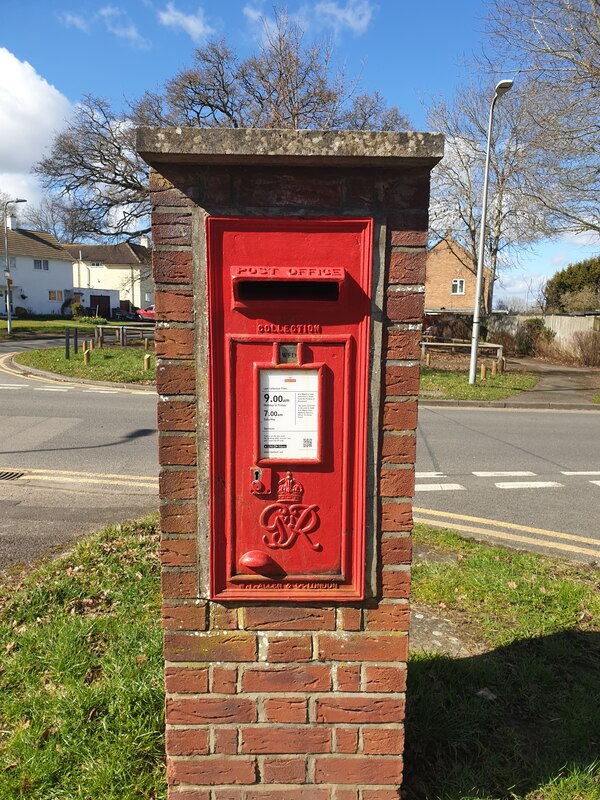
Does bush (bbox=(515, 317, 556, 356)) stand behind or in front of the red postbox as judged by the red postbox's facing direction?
behind

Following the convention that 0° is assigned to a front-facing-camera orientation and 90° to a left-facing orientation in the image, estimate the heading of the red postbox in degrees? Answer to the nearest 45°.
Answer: approximately 0°

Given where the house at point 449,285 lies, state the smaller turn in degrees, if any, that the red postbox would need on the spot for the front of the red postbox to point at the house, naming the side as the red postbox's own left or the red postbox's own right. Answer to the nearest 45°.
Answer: approximately 180°

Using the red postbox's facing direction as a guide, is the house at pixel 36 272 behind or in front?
behind

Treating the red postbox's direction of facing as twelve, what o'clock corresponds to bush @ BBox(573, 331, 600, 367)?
The bush is roughly at 7 o'clock from the red postbox.

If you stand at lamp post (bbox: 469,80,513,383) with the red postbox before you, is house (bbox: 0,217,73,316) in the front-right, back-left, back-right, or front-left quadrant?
back-right
